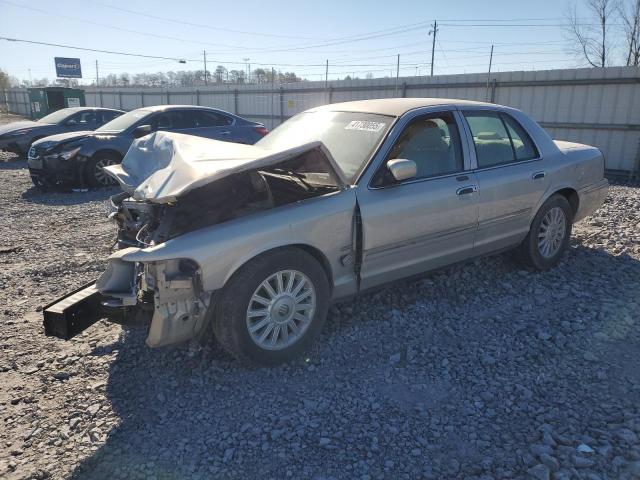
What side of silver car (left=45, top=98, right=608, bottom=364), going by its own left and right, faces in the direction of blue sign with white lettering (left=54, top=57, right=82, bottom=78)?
right

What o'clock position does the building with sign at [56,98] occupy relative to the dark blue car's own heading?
The building with sign is roughly at 4 o'clock from the dark blue car.

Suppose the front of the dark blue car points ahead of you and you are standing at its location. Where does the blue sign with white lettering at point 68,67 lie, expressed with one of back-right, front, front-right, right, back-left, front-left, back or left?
back-right

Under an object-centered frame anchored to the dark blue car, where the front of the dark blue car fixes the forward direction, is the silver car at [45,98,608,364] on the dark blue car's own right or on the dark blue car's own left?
on the dark blue car's own left

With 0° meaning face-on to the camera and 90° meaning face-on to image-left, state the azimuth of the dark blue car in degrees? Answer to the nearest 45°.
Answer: approximately 45°

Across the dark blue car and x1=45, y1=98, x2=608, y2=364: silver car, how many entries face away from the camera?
0

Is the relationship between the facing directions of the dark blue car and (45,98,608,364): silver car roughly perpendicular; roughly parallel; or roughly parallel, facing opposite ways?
roughly parallel

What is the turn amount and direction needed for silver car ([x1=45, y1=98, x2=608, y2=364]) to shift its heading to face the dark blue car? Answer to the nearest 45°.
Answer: approximately 90° to its right
